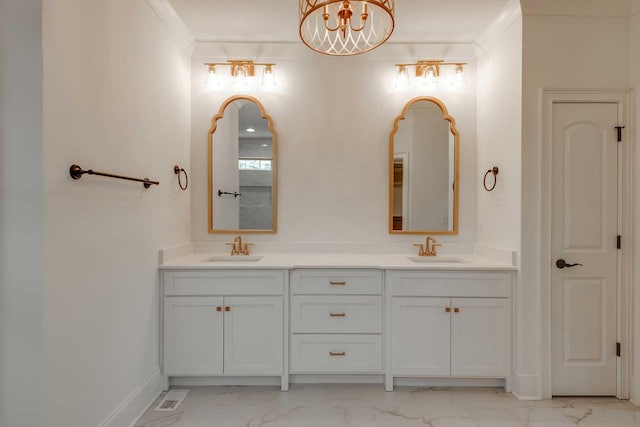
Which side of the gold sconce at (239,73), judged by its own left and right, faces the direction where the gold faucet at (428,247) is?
left

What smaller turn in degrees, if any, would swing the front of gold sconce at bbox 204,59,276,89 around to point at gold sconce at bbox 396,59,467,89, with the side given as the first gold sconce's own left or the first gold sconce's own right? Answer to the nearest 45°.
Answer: approximately 90° to the first gold sconce's own left

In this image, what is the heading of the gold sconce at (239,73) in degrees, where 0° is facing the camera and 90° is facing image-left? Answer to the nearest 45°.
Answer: approximately 0°

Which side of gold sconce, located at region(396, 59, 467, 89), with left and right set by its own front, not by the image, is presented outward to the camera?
front

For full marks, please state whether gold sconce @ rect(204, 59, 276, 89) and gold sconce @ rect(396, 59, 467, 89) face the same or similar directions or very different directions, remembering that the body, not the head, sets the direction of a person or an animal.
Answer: same or similar directions

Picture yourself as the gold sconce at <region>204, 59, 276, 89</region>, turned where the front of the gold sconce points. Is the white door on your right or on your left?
on your left

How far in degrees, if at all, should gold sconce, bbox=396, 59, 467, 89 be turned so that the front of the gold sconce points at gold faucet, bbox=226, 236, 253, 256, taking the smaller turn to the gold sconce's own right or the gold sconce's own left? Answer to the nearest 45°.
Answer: approximately 90° to the gold sconce's own right

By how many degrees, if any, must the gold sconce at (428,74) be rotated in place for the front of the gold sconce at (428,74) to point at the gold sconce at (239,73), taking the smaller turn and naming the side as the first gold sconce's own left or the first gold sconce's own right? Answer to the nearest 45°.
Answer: approximately 90° to the first gold sconce's own right

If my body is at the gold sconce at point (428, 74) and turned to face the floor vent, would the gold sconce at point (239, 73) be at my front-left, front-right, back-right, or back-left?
front-right

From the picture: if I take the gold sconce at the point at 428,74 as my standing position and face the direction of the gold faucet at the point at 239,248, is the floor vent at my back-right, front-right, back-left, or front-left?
front-left
